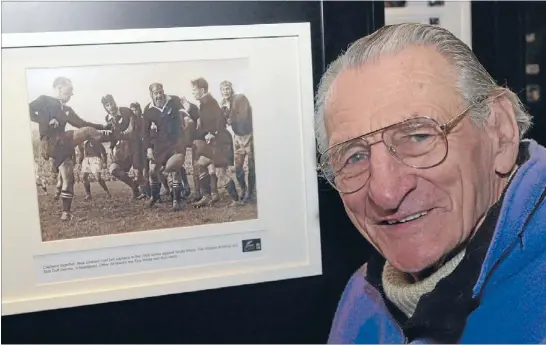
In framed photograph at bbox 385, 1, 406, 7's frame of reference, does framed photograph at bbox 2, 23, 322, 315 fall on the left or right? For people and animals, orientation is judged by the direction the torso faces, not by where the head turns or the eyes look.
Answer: on its right

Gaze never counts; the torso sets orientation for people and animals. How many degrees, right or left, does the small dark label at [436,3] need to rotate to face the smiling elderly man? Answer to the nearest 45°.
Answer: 0° — it already faces them

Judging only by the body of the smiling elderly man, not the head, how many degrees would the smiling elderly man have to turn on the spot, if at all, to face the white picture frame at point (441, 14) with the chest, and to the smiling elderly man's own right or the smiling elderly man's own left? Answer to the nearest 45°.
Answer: approximately 135° to the smiling elderly man's own right
